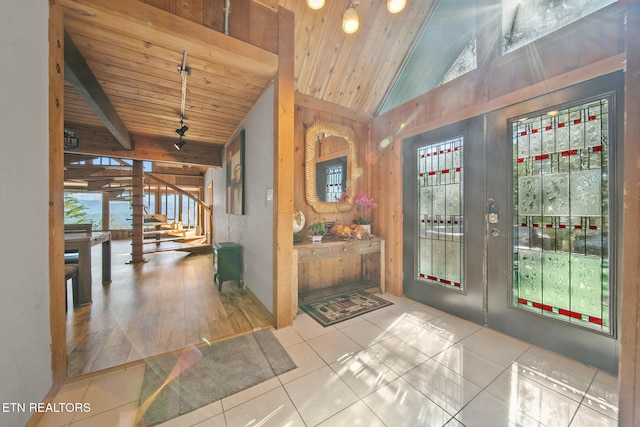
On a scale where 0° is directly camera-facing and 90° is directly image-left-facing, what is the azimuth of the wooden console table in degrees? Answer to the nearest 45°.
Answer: approximately 315°
